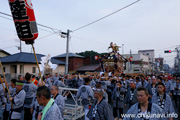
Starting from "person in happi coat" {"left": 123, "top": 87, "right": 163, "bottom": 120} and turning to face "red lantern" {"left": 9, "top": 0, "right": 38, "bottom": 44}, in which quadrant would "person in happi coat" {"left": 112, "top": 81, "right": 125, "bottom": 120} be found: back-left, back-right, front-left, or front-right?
front-right

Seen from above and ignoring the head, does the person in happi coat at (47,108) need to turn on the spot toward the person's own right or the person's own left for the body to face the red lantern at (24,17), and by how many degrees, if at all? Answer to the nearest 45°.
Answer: approximately 90° to the person's own right

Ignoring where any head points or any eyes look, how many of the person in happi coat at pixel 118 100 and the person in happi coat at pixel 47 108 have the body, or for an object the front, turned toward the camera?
1

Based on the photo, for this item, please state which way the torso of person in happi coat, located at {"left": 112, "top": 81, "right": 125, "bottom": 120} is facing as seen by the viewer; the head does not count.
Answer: toward the camera

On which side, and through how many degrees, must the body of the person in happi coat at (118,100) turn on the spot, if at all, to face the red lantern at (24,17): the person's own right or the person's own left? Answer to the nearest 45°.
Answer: approximately 45° to the person's own right

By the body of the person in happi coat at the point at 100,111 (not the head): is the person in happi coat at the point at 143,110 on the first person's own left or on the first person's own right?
on the first person's own left
